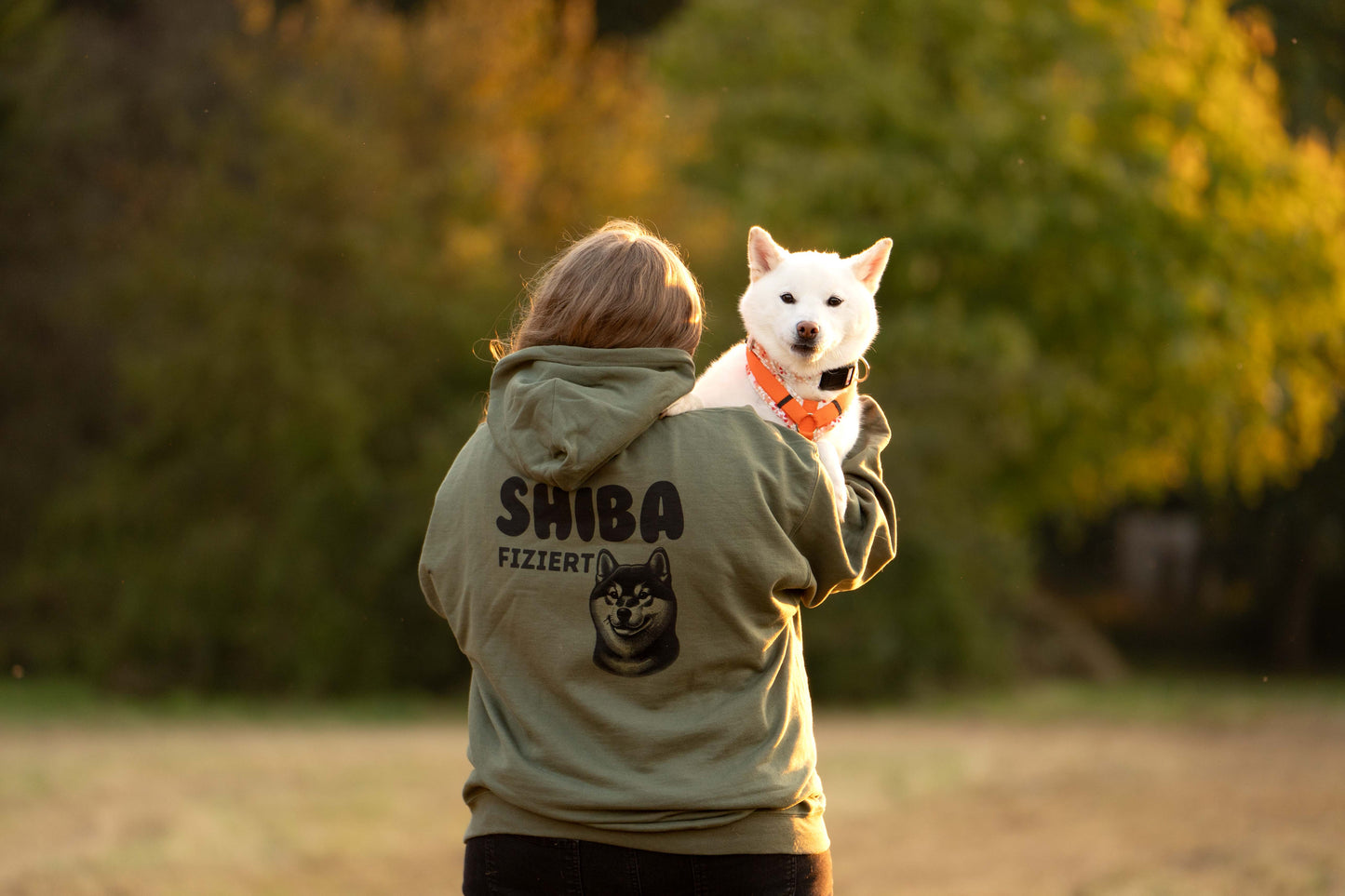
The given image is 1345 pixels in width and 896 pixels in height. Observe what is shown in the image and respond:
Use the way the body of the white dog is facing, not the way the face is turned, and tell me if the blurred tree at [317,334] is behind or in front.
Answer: behind

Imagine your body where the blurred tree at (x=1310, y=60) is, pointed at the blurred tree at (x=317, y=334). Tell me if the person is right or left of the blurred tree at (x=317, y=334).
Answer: left

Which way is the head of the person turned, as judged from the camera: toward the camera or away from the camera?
away from the camera

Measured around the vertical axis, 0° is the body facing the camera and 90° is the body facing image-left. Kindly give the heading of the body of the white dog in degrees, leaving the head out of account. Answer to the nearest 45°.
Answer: approximately 0°

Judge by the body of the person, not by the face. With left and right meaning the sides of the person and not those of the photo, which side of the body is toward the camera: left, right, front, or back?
back

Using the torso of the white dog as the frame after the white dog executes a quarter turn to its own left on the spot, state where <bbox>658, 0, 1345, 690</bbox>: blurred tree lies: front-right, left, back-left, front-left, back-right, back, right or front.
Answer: left

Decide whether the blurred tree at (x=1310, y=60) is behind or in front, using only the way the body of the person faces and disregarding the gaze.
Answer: in front
